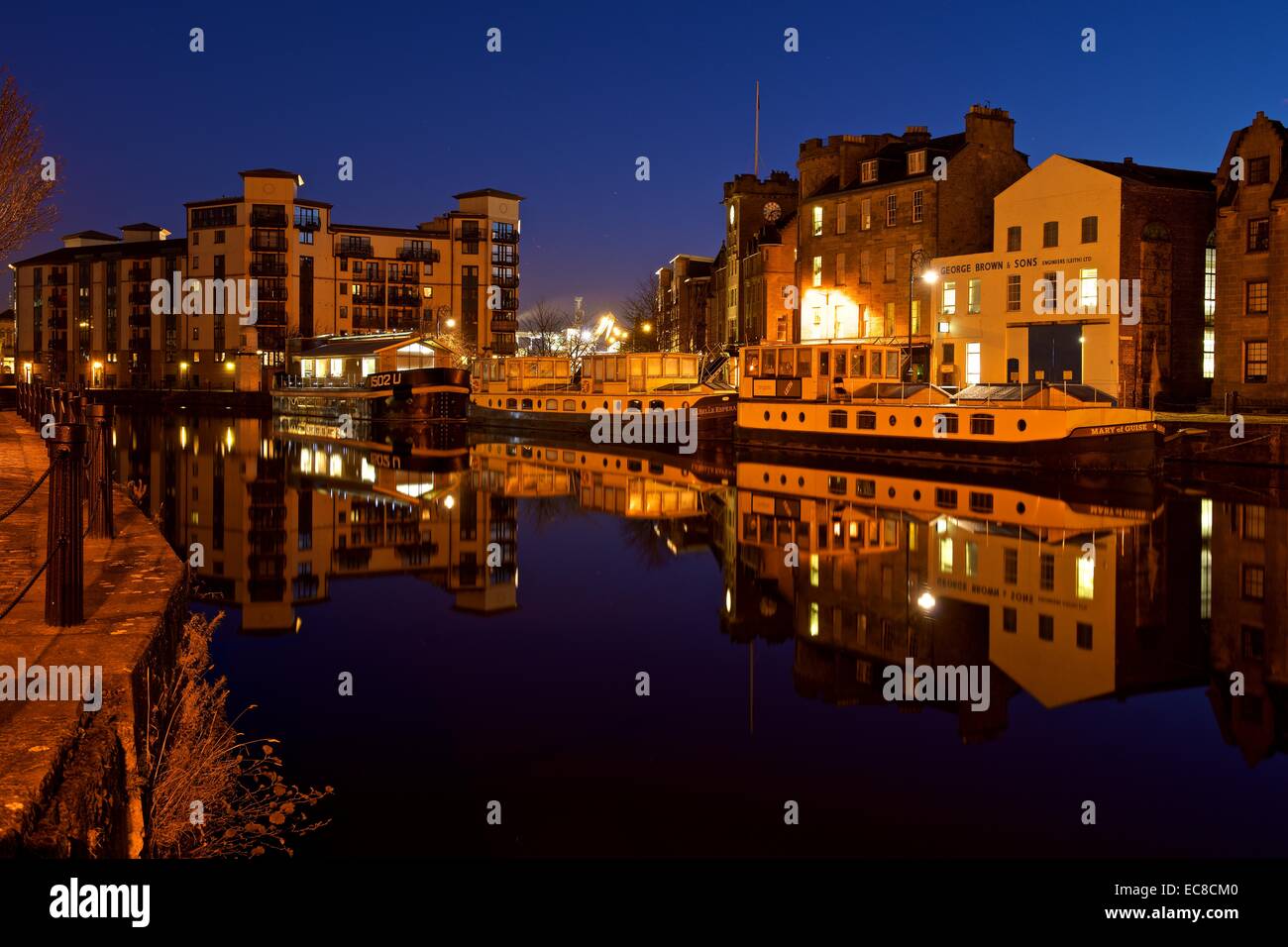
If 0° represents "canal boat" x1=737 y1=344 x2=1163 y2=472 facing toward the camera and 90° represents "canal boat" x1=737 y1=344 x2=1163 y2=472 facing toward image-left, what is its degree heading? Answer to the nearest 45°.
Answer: approximately 315°

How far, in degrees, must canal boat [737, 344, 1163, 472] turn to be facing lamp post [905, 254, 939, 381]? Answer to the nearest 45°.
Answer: approximately 135° to its left
